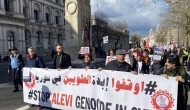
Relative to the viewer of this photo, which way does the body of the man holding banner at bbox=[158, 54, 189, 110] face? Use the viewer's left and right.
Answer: facing the viewer and to the left of the viewer

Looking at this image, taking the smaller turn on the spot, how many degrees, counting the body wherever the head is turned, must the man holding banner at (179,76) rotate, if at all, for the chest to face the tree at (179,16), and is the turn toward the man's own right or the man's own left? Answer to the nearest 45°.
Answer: approximately 135° to the man's own right

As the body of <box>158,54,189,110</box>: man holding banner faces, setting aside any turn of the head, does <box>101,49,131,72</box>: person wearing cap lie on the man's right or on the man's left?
on the man's right

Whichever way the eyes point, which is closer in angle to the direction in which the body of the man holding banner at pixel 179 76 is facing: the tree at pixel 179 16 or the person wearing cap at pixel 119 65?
the person wearing cap
